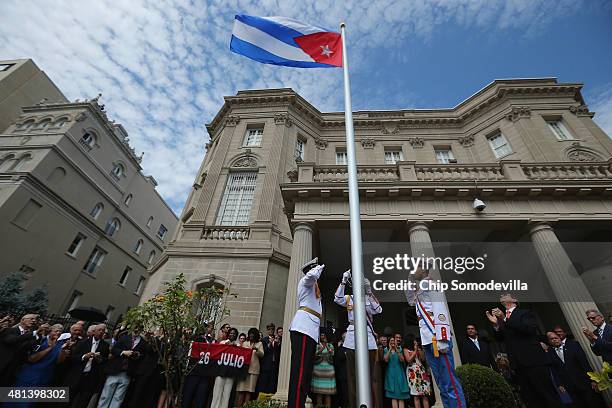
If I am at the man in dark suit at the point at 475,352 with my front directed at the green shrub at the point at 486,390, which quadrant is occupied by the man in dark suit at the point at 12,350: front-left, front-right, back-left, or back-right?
front-right

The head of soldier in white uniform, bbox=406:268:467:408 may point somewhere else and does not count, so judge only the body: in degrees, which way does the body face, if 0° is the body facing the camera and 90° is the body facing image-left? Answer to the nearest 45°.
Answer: approximately 45°

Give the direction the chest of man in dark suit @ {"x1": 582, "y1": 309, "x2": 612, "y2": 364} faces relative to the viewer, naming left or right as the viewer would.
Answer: facing the viewer and to the left of the viewer

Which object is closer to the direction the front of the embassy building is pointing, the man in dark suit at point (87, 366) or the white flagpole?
the white flagpole

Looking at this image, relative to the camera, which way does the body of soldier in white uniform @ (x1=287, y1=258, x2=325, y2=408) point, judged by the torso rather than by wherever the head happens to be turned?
to the viewer's right

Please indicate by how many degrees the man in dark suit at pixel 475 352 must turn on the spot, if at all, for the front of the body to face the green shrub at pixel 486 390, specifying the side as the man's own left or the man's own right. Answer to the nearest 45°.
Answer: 0° — they already face it

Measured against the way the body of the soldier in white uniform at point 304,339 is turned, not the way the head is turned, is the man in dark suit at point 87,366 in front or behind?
behind

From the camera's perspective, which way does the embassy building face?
toward the camera

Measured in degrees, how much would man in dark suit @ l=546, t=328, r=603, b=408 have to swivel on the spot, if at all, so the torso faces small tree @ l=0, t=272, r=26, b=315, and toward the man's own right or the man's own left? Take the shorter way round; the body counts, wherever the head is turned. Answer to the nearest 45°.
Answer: approximately 45° to the man's own right

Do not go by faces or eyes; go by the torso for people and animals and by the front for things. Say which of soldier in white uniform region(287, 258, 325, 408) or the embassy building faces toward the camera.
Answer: the embassy building

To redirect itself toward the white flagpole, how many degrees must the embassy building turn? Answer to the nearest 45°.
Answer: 0° — it already faces it
